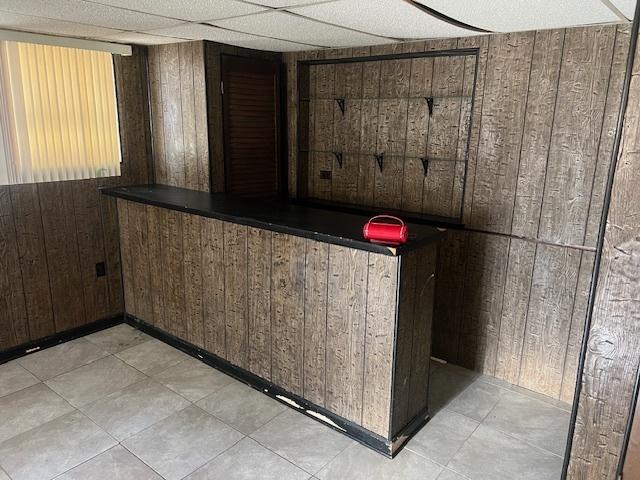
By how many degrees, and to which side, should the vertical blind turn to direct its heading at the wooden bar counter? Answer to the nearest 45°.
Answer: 0° — it already faces it

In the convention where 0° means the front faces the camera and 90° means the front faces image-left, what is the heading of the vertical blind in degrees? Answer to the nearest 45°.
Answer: approximately 315°

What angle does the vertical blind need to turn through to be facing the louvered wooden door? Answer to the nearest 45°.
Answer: approximately 45° to its left

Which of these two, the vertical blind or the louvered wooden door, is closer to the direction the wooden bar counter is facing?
the vertical blind

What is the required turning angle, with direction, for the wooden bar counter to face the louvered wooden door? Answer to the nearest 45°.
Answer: approximately 135° to its right

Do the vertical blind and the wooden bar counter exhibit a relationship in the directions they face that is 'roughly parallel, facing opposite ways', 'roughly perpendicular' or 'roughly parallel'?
roughly perpendicular

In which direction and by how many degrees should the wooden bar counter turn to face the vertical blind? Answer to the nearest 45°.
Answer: approximately 90° to its right

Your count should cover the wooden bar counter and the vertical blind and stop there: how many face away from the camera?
0
